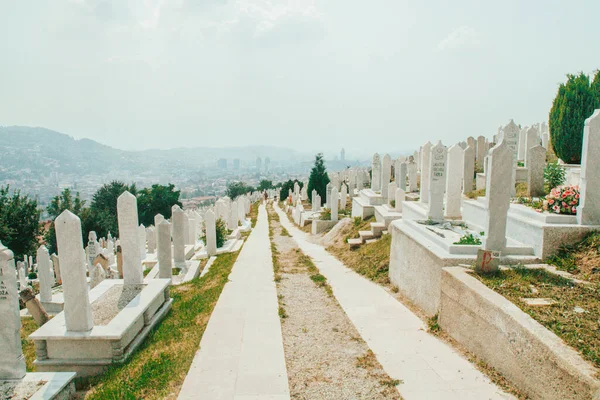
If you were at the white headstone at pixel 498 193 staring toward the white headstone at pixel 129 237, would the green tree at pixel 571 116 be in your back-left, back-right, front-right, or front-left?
back-right

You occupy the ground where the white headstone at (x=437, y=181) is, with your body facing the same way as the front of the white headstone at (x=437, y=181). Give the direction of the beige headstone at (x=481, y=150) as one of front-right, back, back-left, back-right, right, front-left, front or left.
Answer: back

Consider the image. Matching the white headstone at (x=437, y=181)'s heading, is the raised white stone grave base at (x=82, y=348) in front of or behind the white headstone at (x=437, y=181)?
in front

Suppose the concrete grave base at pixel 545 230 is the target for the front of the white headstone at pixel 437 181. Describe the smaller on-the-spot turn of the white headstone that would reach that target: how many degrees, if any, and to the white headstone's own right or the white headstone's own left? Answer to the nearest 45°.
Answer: approximately 45° to the white headstone's own left

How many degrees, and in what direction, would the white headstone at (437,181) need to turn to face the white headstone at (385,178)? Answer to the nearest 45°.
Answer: approximately 180°

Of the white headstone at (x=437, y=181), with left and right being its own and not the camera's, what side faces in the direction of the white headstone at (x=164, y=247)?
right

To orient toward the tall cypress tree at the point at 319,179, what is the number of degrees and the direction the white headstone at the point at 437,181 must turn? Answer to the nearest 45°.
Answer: approximately 135° to its right

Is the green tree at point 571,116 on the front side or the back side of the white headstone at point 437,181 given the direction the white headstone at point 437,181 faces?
on the back side

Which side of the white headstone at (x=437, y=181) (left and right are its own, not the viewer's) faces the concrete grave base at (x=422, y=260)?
front

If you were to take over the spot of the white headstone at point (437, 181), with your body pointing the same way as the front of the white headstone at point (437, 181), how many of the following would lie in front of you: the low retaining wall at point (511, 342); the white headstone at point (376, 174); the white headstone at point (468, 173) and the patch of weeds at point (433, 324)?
2

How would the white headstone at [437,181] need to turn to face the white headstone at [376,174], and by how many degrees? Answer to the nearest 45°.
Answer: approximately 180°

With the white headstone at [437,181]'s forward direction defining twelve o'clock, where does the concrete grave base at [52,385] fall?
The concrete grave base is roughly at 1 o'clock from the white headstone.

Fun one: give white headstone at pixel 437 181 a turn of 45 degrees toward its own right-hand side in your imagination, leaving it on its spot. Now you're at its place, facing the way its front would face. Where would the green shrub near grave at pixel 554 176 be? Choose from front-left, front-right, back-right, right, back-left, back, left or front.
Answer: back-left

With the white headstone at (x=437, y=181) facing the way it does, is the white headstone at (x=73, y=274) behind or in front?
in front

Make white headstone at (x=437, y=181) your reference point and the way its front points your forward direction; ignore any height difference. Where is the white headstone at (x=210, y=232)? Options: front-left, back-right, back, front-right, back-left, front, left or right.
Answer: right

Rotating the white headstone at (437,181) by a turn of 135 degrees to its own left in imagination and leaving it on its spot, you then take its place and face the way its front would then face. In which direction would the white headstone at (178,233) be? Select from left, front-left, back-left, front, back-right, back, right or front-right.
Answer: back-left

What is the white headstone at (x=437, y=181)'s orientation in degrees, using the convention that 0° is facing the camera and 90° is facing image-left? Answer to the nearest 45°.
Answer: approximately 0°

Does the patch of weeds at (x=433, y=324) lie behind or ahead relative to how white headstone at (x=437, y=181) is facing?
ahead
